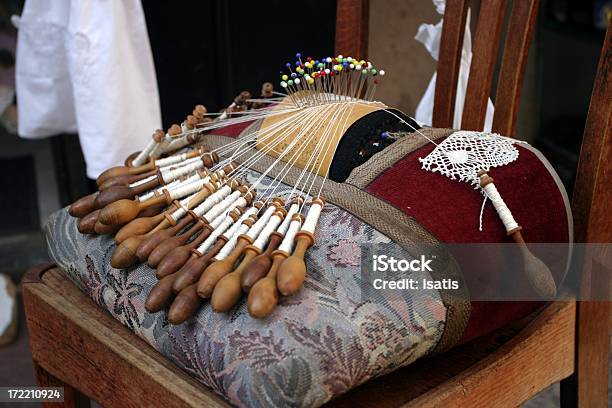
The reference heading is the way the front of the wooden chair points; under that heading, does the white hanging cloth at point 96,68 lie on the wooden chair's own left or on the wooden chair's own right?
on the wooden chair's own right

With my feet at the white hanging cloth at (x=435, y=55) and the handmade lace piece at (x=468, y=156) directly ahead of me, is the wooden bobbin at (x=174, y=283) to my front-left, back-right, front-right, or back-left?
front-right

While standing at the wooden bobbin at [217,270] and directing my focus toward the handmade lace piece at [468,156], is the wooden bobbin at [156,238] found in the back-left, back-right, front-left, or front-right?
back-left

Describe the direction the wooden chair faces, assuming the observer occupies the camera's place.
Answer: facing the viewer and to the left of the viewer

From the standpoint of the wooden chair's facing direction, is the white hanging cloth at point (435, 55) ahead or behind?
behind

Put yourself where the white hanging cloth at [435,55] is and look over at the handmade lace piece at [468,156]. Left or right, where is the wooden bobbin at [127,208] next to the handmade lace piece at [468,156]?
right
